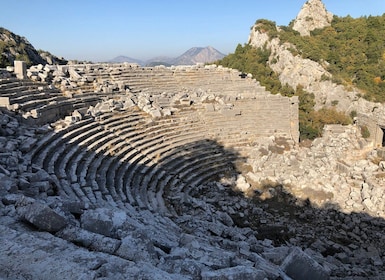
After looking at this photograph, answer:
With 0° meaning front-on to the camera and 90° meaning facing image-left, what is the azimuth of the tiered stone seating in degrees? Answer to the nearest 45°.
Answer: approximately 315°

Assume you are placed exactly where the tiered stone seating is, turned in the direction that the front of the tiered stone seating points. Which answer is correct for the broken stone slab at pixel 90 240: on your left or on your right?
on your right

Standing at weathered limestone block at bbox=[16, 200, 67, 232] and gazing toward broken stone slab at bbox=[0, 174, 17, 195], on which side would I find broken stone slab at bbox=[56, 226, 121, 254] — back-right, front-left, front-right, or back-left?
back-right

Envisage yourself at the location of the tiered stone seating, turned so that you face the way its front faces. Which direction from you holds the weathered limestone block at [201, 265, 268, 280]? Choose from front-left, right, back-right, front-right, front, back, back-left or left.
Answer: front-right

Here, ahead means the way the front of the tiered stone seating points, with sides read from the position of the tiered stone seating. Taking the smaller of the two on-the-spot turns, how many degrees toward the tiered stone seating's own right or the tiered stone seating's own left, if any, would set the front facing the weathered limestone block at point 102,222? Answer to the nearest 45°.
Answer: approximately 45° to the tiered stone seating's own right

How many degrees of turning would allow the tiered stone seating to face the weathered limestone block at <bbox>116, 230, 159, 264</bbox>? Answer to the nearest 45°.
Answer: approximately 45° to its right

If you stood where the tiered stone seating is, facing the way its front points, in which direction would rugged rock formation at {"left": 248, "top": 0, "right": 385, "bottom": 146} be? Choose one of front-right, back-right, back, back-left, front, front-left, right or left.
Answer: left
